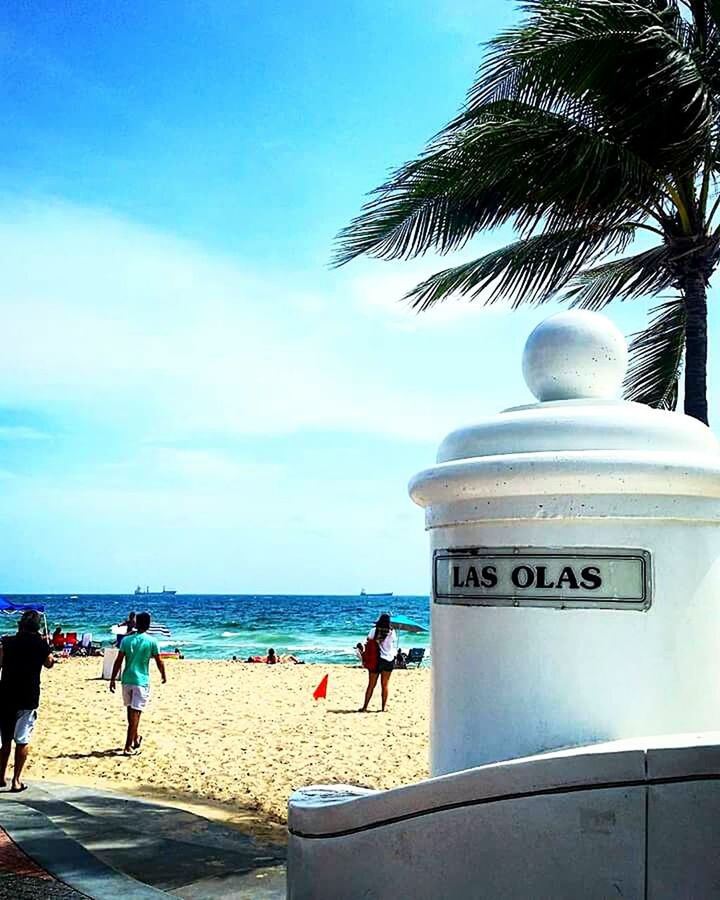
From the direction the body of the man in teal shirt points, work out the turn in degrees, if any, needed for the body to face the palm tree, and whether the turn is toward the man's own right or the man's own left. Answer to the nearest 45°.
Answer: approximately 135° to the man's own right

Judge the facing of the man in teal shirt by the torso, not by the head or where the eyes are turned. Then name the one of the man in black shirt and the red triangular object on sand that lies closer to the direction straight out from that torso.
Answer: the red triangular object on sand

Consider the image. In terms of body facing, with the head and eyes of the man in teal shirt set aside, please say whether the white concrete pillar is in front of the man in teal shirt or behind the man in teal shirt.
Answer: behind

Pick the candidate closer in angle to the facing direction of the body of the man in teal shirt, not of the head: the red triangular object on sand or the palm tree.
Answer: the red triangular object on sand

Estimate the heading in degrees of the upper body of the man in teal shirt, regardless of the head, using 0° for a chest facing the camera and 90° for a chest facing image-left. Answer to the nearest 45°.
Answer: approximately 180°

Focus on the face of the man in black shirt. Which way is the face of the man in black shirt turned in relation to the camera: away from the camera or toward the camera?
away from the camera
